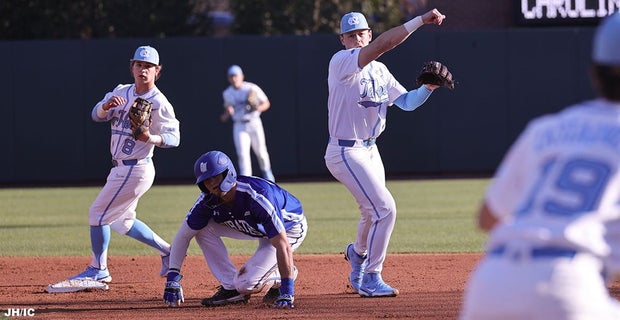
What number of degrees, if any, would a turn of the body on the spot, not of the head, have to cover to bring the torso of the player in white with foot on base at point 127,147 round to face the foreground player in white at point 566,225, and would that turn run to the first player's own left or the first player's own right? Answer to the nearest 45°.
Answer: approximately 45° to the first player's own left

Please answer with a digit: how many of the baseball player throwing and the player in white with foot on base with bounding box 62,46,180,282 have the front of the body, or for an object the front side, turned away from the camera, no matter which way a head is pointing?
0

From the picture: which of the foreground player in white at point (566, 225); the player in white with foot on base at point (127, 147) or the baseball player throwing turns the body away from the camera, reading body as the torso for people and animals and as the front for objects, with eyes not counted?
the foreground player in white at point (566, 225)

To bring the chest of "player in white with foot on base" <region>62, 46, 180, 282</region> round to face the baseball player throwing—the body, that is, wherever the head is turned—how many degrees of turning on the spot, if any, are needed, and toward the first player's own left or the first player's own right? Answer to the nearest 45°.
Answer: approximately 90° to the first player's own left

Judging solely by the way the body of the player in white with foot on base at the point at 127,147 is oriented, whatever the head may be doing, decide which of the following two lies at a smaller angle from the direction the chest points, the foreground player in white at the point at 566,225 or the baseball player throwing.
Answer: the foreground player in white

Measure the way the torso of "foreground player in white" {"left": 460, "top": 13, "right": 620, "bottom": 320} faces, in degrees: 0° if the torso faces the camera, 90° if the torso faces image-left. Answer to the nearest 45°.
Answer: approximately 180°

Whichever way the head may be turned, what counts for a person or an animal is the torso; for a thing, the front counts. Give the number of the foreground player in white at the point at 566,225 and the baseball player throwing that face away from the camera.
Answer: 1

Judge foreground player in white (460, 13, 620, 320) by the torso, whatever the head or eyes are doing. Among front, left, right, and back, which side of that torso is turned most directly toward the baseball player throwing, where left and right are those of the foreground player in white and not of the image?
front

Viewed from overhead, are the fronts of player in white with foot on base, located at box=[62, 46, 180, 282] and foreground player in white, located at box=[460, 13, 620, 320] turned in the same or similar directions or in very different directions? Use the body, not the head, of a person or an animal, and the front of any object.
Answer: very different directions

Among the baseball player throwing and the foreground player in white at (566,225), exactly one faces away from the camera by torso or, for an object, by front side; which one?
the foreground player in white
